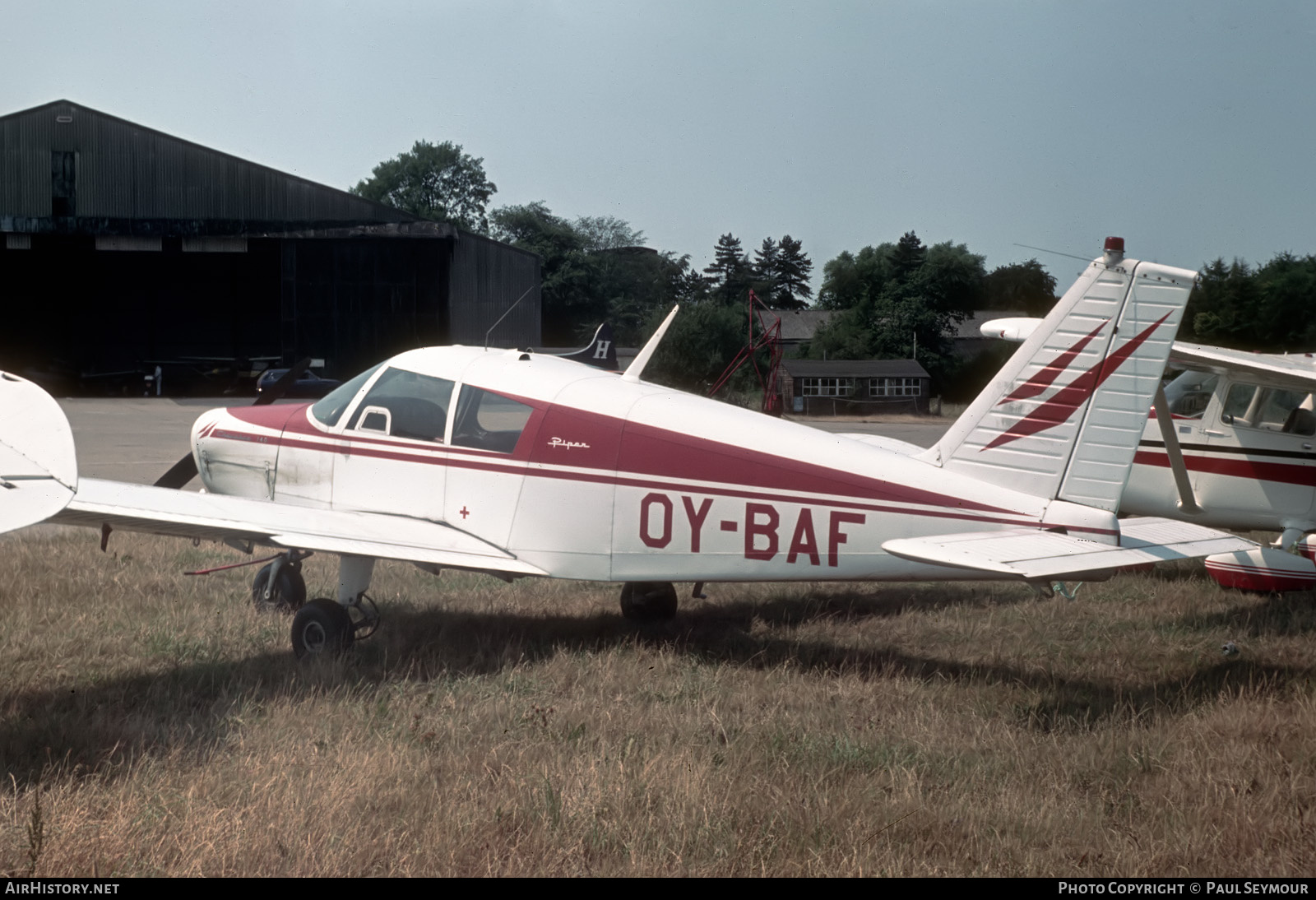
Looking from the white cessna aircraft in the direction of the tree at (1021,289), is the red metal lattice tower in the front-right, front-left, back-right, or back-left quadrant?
front-left

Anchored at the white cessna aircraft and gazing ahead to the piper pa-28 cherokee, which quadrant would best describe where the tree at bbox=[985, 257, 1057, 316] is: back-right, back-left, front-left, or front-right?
back-right

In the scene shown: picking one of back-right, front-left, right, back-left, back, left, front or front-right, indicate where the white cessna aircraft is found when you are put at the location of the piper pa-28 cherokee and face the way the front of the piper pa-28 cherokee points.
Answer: right

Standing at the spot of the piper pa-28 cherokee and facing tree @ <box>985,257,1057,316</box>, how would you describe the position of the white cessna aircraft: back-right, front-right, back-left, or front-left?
front-right

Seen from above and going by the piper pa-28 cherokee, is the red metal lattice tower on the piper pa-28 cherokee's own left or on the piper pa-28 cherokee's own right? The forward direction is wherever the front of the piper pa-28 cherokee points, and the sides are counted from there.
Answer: on the piper pa-28 cherokee's own right

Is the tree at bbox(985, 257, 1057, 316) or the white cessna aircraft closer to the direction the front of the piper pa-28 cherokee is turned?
the tree

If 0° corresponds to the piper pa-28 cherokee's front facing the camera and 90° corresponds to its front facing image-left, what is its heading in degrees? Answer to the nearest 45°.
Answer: approximately 135°

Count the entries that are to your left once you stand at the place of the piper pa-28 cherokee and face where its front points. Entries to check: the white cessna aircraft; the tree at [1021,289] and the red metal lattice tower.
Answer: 0

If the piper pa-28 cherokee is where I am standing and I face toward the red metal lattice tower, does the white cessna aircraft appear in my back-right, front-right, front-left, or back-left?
front-right

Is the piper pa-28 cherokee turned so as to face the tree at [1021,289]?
no
